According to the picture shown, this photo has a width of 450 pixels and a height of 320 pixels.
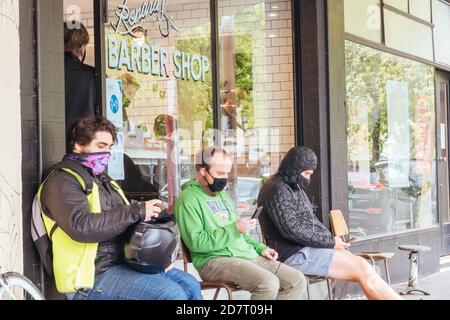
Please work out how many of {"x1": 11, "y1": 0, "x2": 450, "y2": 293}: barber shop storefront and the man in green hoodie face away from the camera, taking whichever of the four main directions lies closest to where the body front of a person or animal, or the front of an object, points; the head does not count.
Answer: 0

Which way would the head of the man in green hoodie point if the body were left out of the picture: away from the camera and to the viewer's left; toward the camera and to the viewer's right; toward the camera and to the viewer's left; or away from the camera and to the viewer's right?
toward the camera and to the viewer's right

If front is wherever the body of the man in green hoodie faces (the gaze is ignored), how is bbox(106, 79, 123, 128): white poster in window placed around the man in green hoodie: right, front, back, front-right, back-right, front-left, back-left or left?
back

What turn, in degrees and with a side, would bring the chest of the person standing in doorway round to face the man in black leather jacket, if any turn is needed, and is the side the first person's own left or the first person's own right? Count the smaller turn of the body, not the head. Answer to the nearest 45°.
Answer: approximately 135° to the first person's own right

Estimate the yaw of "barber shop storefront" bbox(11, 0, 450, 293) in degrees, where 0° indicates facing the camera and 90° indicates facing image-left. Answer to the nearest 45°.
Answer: approximately 315°

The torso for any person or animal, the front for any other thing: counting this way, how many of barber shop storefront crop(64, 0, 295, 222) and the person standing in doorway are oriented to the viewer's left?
0

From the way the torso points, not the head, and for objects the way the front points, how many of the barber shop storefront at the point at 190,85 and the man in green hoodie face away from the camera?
0
